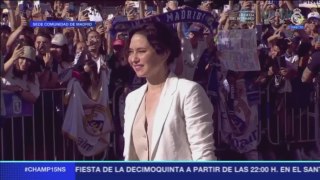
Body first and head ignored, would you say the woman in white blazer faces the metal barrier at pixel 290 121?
no

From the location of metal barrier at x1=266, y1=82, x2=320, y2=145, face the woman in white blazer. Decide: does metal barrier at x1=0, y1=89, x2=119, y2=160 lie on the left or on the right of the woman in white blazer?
right

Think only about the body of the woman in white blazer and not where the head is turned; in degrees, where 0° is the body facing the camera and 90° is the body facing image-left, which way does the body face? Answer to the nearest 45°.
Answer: approximately 45°

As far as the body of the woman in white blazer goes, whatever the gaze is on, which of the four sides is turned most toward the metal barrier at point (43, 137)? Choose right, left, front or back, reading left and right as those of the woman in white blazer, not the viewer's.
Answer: right

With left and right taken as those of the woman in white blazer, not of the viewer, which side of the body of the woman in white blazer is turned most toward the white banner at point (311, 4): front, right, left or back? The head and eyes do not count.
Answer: back
